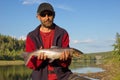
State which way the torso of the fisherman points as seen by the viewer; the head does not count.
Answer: toward the camera

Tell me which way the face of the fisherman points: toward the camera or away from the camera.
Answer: toward the camera
